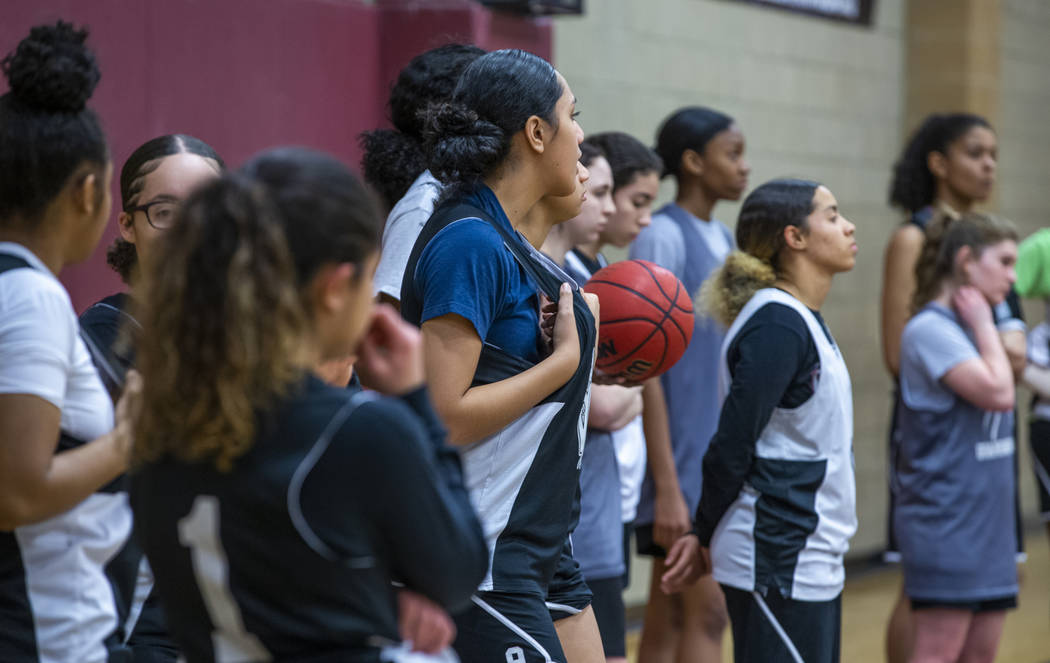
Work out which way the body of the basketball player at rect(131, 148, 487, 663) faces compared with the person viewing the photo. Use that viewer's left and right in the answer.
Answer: facing away from the viewer and to the right of the viewer

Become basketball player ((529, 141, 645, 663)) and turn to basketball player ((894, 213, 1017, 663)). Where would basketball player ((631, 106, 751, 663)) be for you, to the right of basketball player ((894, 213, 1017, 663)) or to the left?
left

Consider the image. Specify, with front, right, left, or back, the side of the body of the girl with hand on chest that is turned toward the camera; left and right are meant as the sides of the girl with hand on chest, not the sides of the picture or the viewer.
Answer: right

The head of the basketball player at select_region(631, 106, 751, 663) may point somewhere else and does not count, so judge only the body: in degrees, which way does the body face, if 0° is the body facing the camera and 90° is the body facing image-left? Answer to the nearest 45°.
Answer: approximately 315°

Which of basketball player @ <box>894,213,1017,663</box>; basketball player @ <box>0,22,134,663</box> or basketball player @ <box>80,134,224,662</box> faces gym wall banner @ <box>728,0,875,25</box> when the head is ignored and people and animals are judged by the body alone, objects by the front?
basketball player @ <box>0,22,134,663</box>

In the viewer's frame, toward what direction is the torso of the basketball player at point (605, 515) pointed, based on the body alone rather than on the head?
to the viewer's right

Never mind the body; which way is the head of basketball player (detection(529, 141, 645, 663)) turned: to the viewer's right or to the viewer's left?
to the viewer's right

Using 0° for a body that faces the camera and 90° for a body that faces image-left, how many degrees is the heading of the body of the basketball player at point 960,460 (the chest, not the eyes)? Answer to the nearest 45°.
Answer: approximately 315°

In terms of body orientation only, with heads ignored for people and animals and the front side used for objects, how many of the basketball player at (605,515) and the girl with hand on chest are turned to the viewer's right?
2

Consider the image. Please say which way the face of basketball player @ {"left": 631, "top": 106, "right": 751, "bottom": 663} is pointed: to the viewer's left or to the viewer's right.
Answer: to the viewer's right

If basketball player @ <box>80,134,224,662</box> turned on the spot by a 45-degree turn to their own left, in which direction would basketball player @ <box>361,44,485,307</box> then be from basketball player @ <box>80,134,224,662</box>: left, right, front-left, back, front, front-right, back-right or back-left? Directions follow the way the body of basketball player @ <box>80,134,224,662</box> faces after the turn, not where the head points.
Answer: front-left
